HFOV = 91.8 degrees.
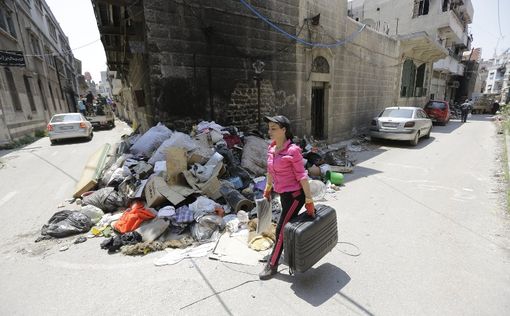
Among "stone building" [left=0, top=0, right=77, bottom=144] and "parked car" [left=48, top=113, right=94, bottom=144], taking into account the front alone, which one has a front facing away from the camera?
the parked car

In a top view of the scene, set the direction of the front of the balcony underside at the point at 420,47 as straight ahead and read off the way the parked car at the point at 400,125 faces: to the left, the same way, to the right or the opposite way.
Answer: to the left

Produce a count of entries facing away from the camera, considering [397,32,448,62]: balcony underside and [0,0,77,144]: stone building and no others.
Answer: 0

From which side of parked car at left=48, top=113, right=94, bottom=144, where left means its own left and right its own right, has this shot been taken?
back

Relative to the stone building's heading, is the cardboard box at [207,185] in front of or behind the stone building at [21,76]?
in front

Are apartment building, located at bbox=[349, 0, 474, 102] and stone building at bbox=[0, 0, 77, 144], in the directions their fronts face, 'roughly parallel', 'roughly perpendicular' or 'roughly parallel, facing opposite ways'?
roughly perpendicular

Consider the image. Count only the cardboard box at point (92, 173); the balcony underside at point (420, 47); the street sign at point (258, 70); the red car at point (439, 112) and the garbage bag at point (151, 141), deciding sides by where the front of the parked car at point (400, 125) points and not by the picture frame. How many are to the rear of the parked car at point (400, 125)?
3
